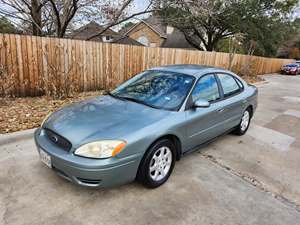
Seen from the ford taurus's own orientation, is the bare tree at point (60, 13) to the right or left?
on its right

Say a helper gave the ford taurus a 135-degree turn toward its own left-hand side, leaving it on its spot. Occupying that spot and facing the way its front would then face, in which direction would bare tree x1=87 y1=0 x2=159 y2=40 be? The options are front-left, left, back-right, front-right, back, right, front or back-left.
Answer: left

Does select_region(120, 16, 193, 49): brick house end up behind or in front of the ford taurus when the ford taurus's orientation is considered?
behind

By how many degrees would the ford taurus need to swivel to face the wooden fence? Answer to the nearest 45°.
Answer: approximately 90° to its right

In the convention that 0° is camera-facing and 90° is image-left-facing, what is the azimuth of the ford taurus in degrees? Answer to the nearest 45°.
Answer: approximately 45°

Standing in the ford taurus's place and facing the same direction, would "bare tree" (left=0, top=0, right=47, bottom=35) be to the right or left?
on its right
